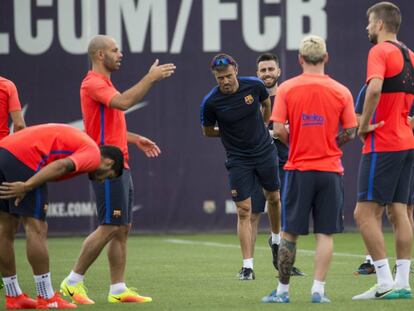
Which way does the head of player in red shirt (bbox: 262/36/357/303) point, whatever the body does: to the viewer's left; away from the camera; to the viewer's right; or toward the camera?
away from the camera

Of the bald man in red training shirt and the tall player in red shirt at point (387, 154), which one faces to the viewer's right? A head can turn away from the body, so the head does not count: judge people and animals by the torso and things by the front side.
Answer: the bald man in red training shirt

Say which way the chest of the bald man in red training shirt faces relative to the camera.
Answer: to the viewer's right

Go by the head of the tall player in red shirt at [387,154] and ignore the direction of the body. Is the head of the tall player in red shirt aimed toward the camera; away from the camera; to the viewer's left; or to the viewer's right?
to the viewer's left

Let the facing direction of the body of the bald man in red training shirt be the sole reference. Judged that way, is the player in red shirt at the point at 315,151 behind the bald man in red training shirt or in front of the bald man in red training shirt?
in front

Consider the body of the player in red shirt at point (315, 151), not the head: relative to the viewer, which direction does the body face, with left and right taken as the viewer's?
facing away from the viewer

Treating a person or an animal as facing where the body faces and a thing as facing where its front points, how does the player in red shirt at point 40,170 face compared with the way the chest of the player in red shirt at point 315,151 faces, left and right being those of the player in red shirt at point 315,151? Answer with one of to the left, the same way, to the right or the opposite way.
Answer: to the right

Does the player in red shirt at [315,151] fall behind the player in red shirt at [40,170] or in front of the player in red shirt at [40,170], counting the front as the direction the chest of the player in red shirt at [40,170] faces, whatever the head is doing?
in front
